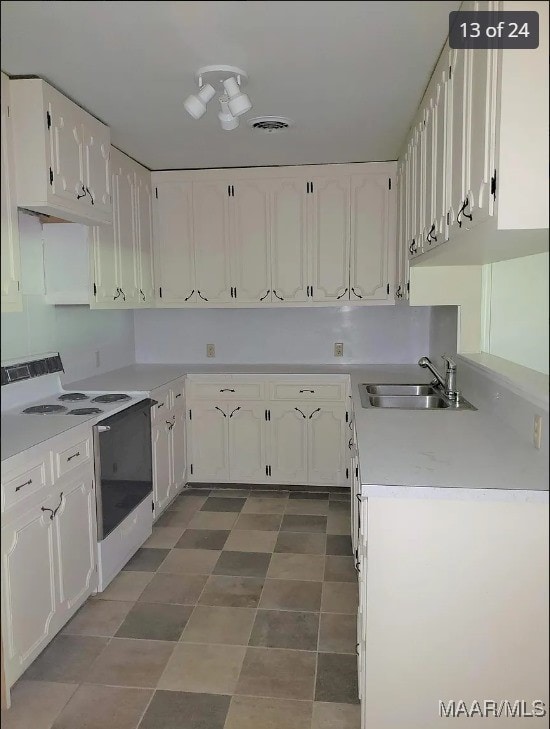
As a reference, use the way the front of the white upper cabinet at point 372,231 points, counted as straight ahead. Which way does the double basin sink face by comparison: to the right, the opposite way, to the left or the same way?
to the right

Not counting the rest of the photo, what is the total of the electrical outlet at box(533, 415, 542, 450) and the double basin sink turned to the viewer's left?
2

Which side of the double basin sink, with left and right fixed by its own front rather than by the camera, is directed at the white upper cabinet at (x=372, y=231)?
right

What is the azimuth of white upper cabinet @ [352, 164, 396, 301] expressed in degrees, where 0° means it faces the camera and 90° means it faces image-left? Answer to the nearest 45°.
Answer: approximately 0°

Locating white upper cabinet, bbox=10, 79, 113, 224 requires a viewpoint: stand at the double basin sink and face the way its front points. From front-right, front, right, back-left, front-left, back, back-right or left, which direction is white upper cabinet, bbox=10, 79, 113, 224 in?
front-left

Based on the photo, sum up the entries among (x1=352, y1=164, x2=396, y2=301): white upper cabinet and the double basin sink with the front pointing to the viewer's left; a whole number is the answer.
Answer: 1

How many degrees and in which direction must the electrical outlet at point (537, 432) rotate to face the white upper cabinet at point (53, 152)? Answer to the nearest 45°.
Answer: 0° — it already faces it

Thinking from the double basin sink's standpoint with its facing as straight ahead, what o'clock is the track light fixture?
The track light fixture is roughly at 10 o'clock from the double basin sink.

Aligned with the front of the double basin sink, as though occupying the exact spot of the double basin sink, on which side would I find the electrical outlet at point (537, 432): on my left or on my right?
on my left

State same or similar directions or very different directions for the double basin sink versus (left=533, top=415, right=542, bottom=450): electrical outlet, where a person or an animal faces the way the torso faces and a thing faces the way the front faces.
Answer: same or similar directions

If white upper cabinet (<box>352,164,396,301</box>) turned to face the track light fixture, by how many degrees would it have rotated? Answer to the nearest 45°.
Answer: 0° — it already faces it

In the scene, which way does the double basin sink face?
to the viewer's left

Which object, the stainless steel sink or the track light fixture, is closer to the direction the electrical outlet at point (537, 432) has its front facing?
the track light fixture

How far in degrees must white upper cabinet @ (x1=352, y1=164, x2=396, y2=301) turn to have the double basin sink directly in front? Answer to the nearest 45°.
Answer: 0° — it already faces it

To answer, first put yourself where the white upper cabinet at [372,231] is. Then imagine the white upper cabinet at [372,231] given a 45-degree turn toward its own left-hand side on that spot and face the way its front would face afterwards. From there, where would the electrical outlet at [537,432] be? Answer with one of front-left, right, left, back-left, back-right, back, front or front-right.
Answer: front-right

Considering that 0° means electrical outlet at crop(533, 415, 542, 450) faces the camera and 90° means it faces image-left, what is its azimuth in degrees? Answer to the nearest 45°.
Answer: approximately 90°
